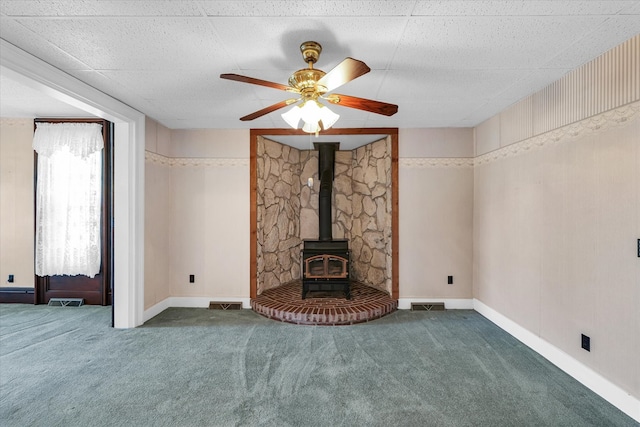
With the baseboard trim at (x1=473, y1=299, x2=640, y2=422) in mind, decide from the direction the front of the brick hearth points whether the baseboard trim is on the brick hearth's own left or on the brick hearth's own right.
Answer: on the brick hearth's own left

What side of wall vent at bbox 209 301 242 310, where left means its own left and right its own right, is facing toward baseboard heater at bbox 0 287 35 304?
right

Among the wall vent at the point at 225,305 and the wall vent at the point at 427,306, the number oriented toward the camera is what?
2

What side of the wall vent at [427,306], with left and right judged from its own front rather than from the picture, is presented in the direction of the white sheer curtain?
right

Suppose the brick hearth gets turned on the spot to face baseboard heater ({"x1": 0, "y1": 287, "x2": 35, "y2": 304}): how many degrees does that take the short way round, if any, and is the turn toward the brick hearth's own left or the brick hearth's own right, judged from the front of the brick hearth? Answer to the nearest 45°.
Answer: approximately 90° to the brick hearth's own right

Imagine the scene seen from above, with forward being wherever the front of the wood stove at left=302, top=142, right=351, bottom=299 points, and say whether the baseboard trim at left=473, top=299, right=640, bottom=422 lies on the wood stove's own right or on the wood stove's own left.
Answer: on the wood stove's own left

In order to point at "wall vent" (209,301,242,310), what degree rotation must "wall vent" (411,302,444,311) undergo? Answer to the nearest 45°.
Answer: approximately 90° to its right

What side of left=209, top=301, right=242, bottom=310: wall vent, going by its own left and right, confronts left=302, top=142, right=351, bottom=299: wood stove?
left

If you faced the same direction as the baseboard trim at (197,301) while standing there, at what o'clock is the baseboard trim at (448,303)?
the baseboard trim at (448,303) is roughly at 10 o'clock from the baseboard trim at (197,301).

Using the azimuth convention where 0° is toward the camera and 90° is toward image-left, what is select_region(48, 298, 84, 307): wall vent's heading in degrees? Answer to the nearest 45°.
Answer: approximately 0°

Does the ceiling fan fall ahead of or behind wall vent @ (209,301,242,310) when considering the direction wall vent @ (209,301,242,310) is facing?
ahead

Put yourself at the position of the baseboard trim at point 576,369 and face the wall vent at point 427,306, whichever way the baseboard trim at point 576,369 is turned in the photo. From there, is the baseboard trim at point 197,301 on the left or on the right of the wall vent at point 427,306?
left
